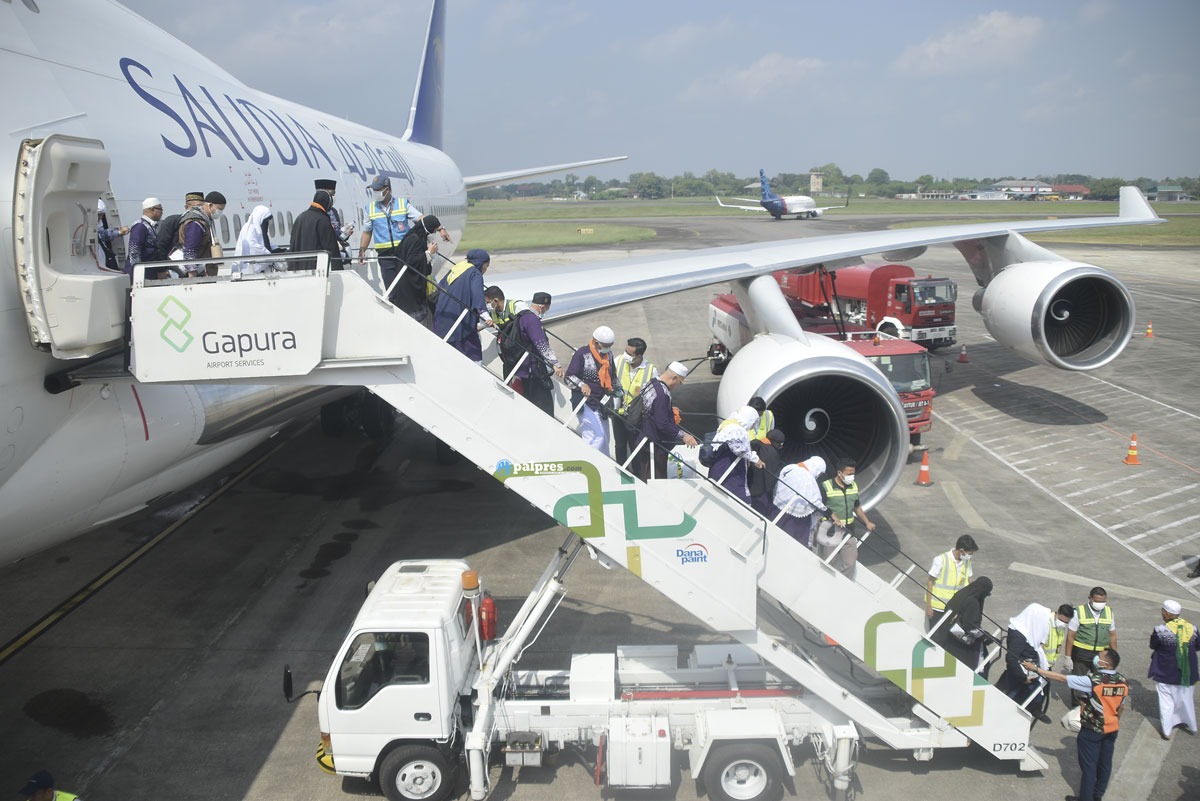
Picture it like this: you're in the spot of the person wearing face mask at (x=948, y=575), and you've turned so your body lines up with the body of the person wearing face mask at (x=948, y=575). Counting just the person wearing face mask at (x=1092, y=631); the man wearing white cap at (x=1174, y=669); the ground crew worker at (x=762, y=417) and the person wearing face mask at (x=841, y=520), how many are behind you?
2

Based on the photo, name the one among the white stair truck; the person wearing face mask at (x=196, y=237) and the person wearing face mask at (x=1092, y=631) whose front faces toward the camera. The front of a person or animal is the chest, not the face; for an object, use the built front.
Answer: the person wearing face mask at (x=1092, y=631)

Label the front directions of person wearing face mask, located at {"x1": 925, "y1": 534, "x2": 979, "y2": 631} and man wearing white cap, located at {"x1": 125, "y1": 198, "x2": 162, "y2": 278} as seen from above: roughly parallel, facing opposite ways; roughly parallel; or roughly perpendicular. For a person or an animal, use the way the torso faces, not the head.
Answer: roughly perpendicular

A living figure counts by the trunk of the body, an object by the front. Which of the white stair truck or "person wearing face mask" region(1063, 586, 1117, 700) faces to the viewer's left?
the white stair truck

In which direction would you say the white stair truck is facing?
to the viewer's left

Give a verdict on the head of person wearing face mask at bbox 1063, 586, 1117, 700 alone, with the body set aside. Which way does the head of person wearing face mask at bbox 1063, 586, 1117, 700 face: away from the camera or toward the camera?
toward the camera

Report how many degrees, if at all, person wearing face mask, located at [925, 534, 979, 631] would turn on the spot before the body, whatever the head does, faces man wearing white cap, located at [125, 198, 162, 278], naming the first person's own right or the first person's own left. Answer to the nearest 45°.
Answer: approximately 90° to the first person's own right

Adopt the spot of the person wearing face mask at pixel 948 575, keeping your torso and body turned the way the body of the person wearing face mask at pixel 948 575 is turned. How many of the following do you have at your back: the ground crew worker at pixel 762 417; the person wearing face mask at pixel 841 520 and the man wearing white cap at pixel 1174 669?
2
